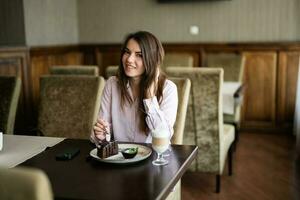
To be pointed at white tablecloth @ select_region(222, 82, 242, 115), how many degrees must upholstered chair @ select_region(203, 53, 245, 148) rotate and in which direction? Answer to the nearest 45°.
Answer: approximately 45° to its left

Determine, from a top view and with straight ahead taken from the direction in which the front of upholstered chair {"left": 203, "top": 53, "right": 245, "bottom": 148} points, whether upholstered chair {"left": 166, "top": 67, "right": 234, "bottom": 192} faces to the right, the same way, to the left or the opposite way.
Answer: the opposite way

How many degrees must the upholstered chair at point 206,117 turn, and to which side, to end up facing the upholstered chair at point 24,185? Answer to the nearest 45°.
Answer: approximately 135° to its right

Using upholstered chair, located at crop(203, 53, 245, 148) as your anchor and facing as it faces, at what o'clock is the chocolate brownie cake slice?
The chocolate brownie cake slice is roughly at 11 o'clock from the upholstered chair.

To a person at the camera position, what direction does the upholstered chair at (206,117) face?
facing away from the viewer and to the right of the viewer

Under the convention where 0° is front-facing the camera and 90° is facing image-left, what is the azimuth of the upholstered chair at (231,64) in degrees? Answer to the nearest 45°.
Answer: approximately 45°

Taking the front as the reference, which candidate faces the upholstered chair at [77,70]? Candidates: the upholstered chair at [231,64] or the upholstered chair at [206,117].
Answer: the upholstered chair at [231,64]

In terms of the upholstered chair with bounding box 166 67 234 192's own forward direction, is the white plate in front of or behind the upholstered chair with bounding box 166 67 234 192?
behind

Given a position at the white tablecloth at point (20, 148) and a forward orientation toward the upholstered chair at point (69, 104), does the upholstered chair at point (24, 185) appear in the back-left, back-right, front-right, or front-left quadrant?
back-right
